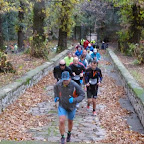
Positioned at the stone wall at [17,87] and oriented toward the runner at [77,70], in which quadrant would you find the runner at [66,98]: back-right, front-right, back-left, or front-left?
front-right

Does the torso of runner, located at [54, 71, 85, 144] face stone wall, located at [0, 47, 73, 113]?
no
